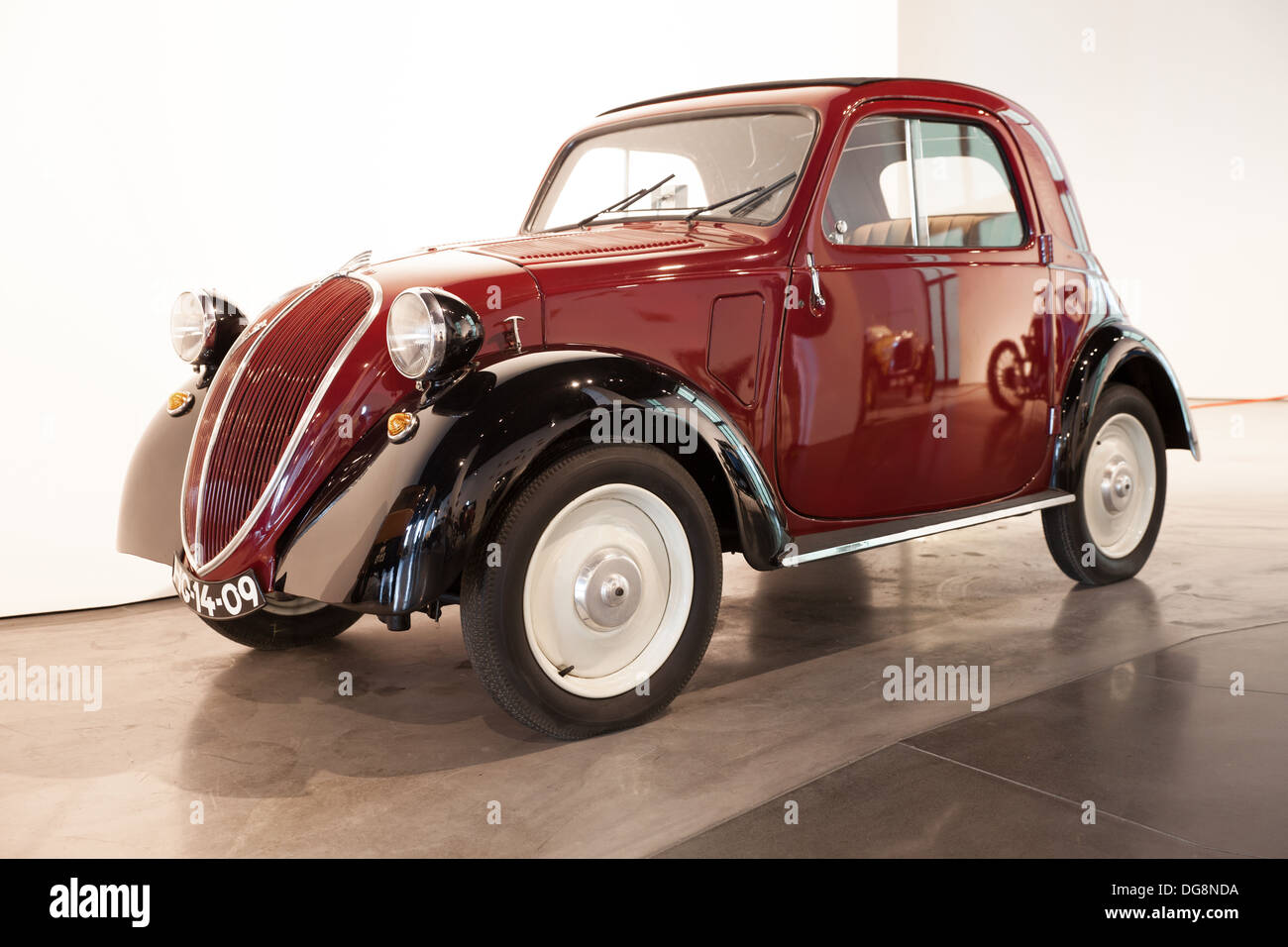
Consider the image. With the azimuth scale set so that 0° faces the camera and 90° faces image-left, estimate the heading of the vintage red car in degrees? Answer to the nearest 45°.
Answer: approximately 45°

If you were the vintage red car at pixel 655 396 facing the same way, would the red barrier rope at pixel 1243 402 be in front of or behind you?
behind
